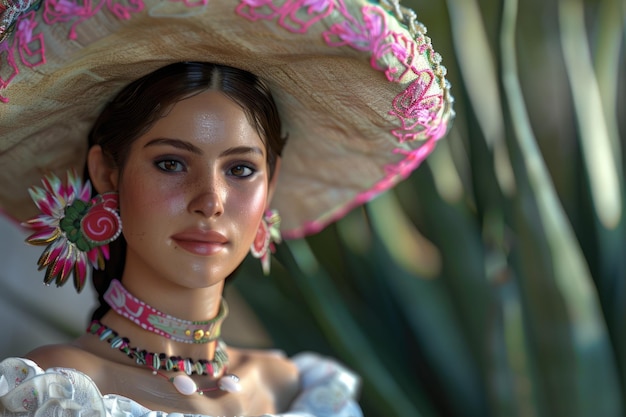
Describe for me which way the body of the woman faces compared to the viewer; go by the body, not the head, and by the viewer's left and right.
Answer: facing the viewer and to the right of the viewer
